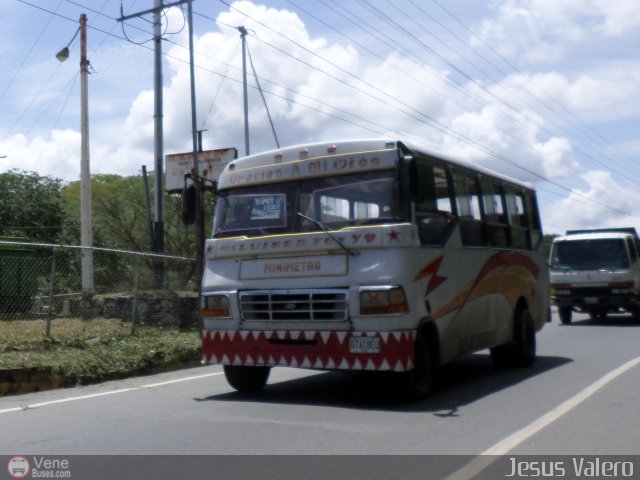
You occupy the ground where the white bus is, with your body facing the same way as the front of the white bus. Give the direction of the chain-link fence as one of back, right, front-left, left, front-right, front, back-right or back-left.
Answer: right

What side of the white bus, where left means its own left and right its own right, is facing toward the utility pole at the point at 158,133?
right

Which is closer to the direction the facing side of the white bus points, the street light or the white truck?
the street light

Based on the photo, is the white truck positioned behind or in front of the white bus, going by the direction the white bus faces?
behind

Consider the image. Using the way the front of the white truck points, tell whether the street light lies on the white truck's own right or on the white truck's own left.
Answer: on the white truck's own right

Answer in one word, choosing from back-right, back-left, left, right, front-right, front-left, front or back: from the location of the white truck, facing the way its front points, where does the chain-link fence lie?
front-right

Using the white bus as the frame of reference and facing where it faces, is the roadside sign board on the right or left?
on its right

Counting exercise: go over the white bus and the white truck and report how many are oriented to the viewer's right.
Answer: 0

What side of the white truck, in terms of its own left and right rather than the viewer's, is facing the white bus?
front

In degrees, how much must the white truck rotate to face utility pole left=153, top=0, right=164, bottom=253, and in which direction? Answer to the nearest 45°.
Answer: approximately 45° to its right

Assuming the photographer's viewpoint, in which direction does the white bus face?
facing the viewer and to the left of the viewer

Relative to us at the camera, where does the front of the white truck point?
facing the viewer
